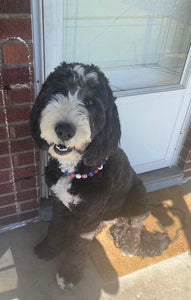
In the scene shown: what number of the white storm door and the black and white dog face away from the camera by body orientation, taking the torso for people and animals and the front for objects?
0

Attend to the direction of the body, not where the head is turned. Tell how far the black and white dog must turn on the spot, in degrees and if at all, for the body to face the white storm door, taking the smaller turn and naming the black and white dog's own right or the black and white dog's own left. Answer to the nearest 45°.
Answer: approximately 135° to the black and white dog's own right

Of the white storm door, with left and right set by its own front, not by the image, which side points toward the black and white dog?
front
